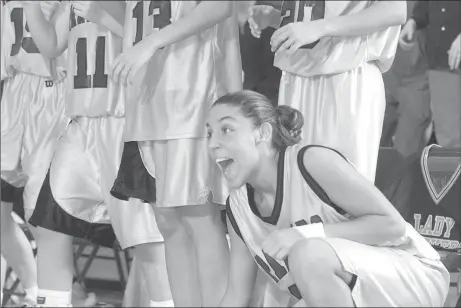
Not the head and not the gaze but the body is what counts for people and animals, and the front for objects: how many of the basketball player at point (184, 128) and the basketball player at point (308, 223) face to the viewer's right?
0

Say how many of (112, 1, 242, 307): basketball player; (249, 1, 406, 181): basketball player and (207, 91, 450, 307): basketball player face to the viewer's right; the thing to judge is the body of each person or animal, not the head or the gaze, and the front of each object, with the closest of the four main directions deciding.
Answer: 0

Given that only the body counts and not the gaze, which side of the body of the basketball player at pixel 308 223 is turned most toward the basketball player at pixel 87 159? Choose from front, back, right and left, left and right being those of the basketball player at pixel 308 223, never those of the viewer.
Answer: right

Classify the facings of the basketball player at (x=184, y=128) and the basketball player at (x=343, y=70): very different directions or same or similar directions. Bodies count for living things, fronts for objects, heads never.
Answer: same or similar directions

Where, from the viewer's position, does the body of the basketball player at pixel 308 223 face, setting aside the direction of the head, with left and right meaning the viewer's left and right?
facing the viewer and to the left of the viewer

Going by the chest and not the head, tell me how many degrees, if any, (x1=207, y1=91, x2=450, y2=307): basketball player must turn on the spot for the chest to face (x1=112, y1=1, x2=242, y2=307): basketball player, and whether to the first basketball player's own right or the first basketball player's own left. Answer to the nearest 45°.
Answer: approximately 90° to the first basketball player's own right

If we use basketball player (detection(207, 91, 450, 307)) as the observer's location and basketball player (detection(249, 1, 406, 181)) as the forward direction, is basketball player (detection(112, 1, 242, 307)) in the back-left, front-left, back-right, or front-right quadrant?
front-left

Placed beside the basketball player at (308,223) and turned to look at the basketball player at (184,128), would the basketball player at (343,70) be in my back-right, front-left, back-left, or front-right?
front-right
